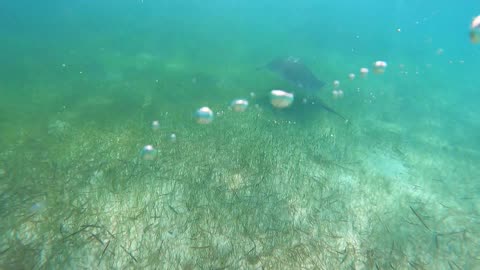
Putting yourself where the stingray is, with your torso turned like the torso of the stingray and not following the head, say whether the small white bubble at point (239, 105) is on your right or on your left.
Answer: on your left

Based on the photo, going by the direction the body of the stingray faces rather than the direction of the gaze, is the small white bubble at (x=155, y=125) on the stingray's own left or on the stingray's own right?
on the stingray's own left

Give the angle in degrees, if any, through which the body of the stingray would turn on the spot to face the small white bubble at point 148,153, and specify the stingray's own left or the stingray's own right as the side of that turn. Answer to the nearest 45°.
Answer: approximately 135° to the stingray's own left

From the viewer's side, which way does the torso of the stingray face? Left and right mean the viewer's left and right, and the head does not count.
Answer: facing away from the viewer and to the left of the viewer

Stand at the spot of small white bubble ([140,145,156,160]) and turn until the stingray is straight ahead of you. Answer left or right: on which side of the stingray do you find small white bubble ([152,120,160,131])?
left

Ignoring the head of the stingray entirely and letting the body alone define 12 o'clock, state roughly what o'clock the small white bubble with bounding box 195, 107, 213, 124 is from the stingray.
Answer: The small white bubble is roughly at 8 o'clock from the stingray.
